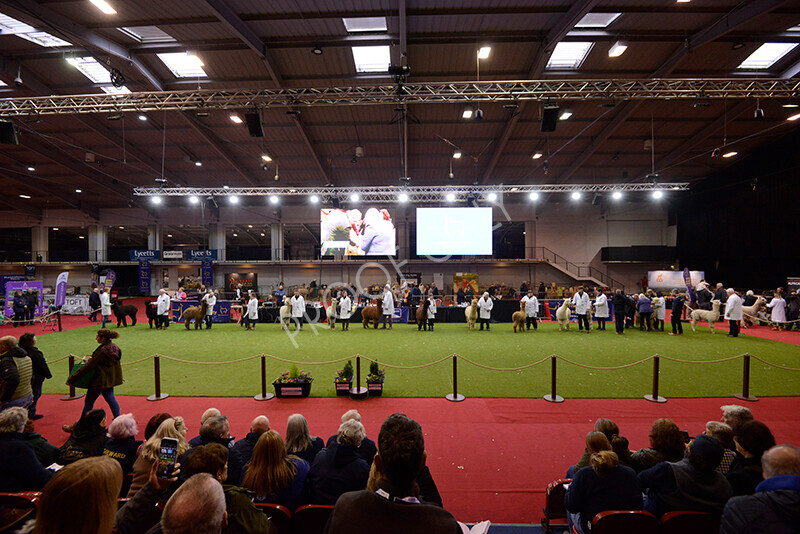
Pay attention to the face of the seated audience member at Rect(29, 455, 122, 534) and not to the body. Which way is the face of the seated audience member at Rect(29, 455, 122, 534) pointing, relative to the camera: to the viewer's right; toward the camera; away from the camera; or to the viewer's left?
away from the camera

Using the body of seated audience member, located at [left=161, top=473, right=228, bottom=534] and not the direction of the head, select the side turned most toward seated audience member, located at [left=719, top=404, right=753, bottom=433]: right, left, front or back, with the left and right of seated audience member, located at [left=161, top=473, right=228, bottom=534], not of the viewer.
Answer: right

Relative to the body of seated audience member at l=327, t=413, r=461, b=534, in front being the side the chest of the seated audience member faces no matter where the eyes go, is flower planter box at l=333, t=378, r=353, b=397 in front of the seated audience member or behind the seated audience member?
in front

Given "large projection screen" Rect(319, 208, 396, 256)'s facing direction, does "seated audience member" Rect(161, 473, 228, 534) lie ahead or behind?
ahead

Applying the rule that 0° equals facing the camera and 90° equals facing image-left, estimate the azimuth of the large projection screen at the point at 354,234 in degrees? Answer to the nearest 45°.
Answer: approximately 0°

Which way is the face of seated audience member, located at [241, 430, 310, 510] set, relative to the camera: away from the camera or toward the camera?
away from the camera

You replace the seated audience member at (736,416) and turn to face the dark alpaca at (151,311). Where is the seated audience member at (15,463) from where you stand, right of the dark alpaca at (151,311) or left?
left

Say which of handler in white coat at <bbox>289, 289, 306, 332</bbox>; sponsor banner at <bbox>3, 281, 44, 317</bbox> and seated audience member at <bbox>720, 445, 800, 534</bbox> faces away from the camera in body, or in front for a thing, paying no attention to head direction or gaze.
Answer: the seated audience member

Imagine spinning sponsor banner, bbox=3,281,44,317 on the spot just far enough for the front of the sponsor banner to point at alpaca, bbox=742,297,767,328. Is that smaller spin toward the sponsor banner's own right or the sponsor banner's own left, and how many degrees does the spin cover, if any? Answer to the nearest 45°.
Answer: approximately 45° to the sponsor banner's own left

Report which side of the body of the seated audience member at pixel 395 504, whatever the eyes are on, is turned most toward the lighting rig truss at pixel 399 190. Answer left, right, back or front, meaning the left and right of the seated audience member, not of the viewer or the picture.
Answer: front
